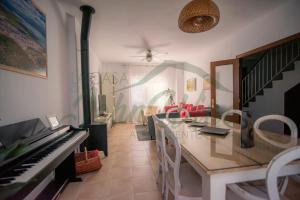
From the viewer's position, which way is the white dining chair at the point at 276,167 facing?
facing away from the viewer and to the left of the viewer

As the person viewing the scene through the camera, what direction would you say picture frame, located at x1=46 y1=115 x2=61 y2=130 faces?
facing the viewer and to the right of the viewer

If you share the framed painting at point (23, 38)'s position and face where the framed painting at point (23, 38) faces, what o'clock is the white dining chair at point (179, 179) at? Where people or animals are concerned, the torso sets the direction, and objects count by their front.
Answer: The white dining chair is roughly at 12 o'clock from the framed painting.

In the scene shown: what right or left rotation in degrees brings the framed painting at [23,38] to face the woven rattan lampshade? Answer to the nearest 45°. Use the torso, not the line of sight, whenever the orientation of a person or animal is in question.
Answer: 0° — it already faces it

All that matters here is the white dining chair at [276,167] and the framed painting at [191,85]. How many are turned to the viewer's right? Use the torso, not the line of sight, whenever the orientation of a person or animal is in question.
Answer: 0

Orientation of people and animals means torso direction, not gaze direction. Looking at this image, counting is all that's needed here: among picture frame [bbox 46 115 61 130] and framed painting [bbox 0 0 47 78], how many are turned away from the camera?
0

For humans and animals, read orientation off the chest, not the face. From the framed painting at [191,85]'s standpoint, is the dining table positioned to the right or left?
on its left

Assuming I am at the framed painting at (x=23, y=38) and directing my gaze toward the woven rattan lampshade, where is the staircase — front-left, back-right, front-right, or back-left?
front-left

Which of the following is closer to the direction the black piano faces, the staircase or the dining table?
the dining table
